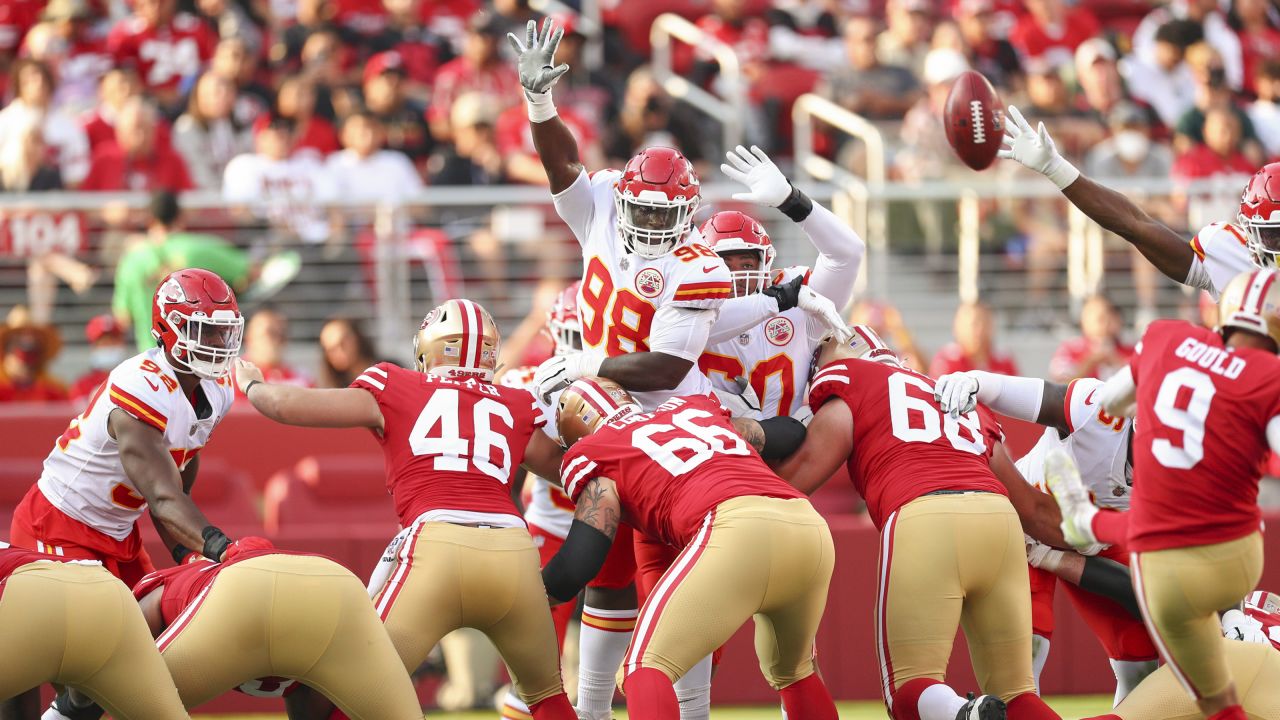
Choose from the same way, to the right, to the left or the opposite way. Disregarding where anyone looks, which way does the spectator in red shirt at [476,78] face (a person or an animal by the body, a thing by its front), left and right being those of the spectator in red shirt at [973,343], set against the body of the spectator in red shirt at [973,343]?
the same way

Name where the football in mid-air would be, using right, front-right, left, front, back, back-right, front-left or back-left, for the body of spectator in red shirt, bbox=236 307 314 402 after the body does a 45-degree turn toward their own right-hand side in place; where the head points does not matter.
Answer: left

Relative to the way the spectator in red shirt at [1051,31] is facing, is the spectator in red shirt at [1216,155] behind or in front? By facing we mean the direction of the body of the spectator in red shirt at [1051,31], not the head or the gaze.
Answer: in front

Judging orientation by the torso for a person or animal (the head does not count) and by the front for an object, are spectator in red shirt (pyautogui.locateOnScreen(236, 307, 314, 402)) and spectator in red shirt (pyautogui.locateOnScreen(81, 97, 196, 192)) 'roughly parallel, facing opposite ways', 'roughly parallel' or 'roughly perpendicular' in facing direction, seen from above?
roughly parallel

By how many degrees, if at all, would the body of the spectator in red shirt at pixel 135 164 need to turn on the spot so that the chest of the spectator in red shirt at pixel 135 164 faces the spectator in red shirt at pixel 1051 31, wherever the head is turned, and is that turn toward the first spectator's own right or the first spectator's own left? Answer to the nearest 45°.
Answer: approximately 90° to the first spectator's own left

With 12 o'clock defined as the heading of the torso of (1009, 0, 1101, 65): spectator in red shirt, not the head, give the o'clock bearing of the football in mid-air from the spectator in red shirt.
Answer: The football in mid-air is roughly at 12 o'clock from the spectator in red shirt.

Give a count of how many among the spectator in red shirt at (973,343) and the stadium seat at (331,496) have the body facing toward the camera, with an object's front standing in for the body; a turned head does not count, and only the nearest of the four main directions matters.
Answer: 2

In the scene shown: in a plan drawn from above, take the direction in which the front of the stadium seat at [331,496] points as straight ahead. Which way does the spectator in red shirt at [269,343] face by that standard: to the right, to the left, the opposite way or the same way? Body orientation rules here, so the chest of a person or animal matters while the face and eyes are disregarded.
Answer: the same way

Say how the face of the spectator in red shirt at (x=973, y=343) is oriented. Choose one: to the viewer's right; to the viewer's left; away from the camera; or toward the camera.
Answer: toward the camera

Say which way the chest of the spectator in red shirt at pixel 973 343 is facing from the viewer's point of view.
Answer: toward the camera

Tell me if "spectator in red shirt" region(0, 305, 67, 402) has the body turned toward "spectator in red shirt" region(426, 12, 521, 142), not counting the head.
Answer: no

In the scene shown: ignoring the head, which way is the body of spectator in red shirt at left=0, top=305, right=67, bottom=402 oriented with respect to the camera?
toward the camera

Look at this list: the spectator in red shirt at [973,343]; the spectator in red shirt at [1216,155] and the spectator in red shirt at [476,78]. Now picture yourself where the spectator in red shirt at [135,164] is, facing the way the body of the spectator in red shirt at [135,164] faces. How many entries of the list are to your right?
0

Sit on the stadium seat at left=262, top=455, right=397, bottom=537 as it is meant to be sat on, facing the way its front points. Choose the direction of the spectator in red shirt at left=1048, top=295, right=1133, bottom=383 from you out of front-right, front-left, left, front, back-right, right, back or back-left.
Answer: left

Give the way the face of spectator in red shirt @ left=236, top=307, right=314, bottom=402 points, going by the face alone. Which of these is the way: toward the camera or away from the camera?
toward the camera

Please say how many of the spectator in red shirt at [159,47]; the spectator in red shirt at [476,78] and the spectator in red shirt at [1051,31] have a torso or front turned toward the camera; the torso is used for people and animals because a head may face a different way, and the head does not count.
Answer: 3

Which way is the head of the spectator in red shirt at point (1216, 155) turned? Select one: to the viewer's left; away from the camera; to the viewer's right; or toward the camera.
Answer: toward the camera

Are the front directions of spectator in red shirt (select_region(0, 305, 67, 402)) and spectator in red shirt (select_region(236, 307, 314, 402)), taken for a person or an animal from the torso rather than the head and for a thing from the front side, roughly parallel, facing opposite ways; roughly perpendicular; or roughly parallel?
roughly parallel

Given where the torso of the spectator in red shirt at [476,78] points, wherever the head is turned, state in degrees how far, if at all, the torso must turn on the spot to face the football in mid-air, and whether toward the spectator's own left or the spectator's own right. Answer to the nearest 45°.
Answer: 0° — they already face it

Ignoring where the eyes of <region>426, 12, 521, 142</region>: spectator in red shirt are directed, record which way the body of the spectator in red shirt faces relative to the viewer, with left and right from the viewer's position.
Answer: facing the viewer

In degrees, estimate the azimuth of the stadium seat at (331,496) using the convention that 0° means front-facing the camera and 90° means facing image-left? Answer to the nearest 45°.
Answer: approximately 0°

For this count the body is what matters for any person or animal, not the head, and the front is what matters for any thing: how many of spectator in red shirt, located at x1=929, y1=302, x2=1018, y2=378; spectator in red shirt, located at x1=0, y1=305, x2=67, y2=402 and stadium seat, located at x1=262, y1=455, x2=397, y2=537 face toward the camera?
3
